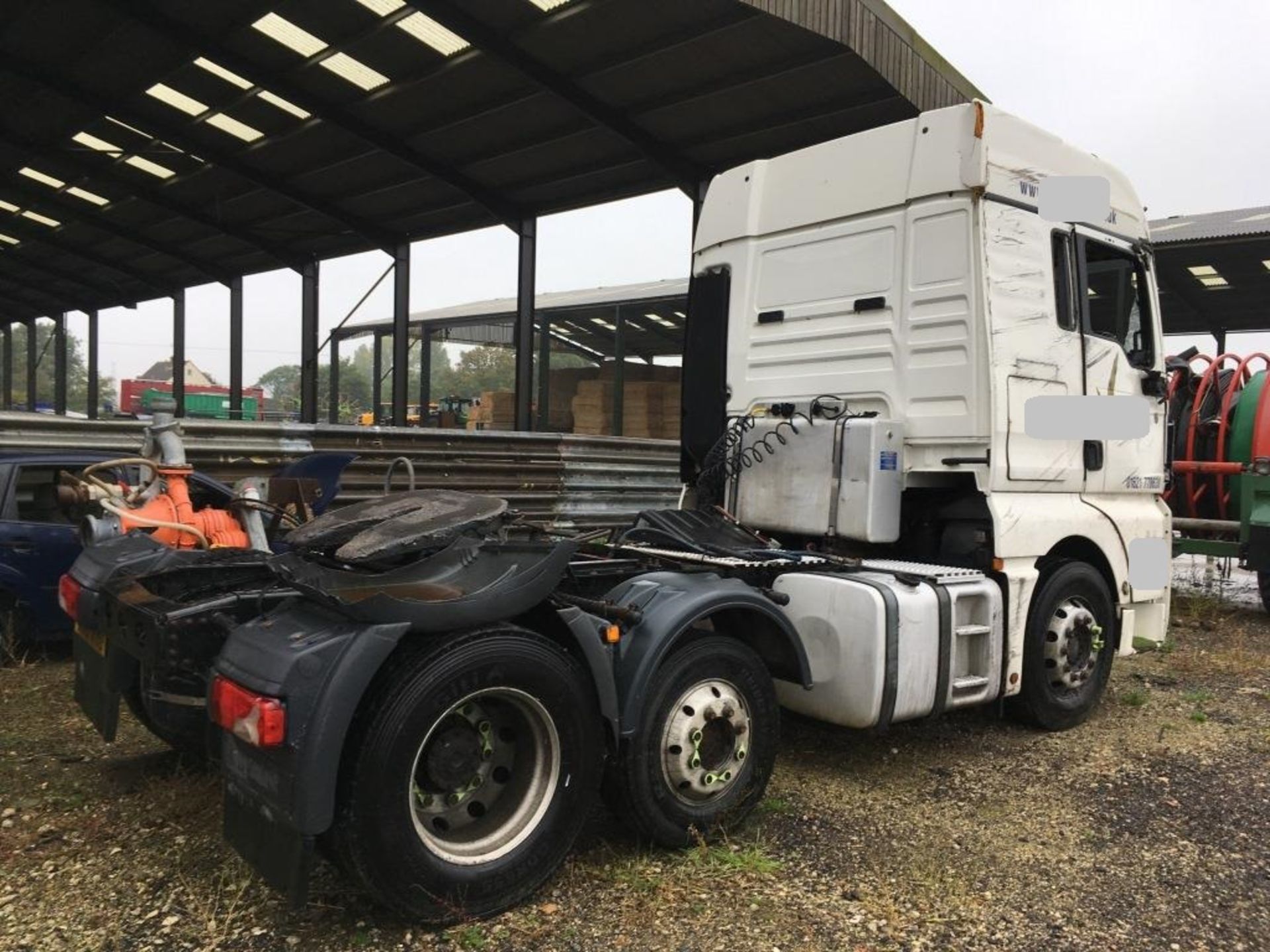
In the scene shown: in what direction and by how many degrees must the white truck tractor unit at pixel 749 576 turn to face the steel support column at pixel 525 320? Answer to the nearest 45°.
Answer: approximately 45° to its left

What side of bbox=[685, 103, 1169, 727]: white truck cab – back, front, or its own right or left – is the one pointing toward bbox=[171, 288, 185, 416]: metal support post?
left

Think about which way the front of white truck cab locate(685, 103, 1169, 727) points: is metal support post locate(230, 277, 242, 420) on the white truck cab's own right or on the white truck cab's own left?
on the white truck cab's own left

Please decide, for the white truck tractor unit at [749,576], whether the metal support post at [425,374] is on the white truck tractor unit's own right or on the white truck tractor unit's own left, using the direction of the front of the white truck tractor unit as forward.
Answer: on the white truck tractor unit's own left

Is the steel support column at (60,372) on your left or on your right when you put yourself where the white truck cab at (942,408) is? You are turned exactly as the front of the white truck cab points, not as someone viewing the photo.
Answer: on your left

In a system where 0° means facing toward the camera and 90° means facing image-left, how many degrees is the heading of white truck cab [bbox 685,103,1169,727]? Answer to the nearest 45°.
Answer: approximately 225°

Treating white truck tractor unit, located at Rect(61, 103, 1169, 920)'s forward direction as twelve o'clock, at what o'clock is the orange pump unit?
The orange pump unit is roughly at 8 o'clock from the white truck tractor unit.

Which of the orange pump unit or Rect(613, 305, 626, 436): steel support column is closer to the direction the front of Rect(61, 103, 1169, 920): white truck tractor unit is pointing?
the steel support column

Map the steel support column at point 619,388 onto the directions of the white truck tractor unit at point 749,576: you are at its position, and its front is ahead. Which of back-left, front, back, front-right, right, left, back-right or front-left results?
front-left

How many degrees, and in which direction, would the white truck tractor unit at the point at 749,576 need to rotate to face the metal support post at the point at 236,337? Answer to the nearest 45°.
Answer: approximately 90° to its left

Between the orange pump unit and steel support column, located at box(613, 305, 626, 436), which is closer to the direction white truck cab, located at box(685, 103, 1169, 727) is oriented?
the steel support column

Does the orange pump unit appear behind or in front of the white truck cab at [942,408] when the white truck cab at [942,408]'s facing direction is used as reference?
behind

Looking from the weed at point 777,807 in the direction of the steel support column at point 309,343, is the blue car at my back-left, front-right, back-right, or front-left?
front-left

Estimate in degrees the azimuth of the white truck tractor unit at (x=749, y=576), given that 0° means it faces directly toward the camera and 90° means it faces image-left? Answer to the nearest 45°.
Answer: approximately 225°
